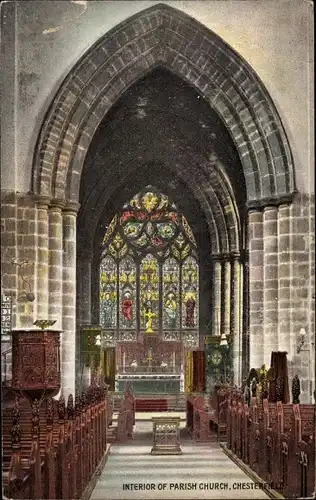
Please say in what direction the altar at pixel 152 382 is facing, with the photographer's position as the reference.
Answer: facing the viewer

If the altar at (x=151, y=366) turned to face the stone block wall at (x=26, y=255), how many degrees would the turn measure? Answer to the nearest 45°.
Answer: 0° — it already faces it

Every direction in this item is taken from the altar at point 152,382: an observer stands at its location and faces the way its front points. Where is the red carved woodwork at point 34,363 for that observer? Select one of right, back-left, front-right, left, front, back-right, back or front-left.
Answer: front

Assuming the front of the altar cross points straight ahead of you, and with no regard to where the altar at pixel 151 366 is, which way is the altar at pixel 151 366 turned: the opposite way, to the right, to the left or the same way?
the same way

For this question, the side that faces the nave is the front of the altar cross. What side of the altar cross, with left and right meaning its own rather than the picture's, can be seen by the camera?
front

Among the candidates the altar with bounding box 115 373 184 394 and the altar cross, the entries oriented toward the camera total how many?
2

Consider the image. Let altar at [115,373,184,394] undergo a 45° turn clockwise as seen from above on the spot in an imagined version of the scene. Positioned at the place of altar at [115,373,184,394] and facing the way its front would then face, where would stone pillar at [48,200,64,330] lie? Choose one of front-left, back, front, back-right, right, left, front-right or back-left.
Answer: front-left

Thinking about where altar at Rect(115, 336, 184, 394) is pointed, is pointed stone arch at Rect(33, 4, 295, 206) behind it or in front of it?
in front

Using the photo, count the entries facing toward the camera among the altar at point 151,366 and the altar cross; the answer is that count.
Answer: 2

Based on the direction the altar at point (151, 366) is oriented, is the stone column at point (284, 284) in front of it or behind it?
in front

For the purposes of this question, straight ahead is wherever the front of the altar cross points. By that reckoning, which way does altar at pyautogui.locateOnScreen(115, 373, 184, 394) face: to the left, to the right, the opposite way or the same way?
the same way

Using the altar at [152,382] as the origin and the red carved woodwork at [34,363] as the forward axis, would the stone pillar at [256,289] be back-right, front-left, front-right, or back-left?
front-left

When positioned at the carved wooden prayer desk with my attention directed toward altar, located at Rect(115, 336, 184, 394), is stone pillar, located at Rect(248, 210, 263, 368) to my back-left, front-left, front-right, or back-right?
front-right
